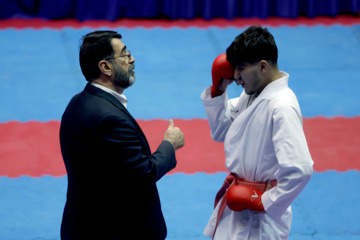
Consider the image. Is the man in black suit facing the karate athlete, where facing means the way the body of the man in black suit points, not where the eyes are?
yes

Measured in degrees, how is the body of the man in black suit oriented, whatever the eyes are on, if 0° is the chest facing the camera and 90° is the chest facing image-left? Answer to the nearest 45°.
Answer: approximately 270°

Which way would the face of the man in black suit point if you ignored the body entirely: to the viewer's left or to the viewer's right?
to the viewer's right
